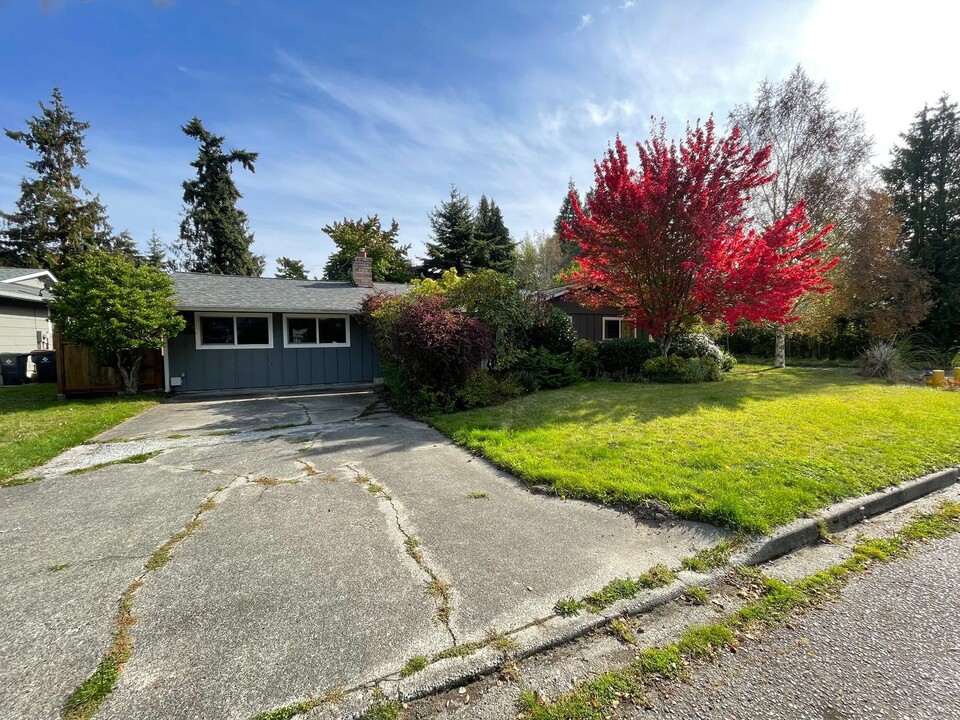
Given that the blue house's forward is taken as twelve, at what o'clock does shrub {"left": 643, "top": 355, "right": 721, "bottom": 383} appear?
The shrub is roughly at 10 o'clock from the blue house.

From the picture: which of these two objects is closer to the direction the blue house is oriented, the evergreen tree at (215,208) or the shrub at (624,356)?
the shrub

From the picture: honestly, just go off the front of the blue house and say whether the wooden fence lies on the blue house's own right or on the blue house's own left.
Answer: on the blue house's own right

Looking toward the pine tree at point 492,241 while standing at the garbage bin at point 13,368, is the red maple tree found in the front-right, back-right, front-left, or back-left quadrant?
front-right

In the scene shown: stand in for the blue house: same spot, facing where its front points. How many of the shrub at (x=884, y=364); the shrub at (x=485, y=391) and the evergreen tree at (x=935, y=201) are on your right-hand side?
0

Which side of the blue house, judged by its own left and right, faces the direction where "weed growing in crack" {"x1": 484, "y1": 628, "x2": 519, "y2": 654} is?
front

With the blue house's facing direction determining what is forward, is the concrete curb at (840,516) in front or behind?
in front

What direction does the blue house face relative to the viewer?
toward the camera

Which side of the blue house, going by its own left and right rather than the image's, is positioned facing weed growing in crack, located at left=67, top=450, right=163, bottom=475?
front

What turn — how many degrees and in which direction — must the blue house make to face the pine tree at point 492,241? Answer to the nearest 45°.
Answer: approximately 135° to its left

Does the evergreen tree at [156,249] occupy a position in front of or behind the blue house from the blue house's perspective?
behind

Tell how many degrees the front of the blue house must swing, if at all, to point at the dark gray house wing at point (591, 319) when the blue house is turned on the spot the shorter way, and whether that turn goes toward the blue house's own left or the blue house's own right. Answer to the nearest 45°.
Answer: approximately 90° to the blue house's own left

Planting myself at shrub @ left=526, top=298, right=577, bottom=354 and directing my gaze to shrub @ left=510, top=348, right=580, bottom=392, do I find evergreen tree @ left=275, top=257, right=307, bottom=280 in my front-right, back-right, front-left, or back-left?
back-right

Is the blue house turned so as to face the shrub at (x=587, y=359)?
no

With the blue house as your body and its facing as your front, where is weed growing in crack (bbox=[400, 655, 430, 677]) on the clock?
The weed growing in crack is roughly at 12 o'clock from the blue house.

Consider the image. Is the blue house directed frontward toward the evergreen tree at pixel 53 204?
no

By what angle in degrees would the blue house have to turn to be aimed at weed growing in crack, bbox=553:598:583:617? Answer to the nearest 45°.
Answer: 0° — it already faces it

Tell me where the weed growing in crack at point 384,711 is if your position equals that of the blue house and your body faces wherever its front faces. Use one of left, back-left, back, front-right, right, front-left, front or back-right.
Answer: front

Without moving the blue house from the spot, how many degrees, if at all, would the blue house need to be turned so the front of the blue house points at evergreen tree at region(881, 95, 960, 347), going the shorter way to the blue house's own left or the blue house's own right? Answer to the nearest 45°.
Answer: approximately 90° to the blue house's own left

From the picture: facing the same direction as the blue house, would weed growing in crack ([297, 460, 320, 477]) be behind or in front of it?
in front

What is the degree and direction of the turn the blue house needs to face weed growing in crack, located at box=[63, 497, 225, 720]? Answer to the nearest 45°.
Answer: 0° — it already faces it
